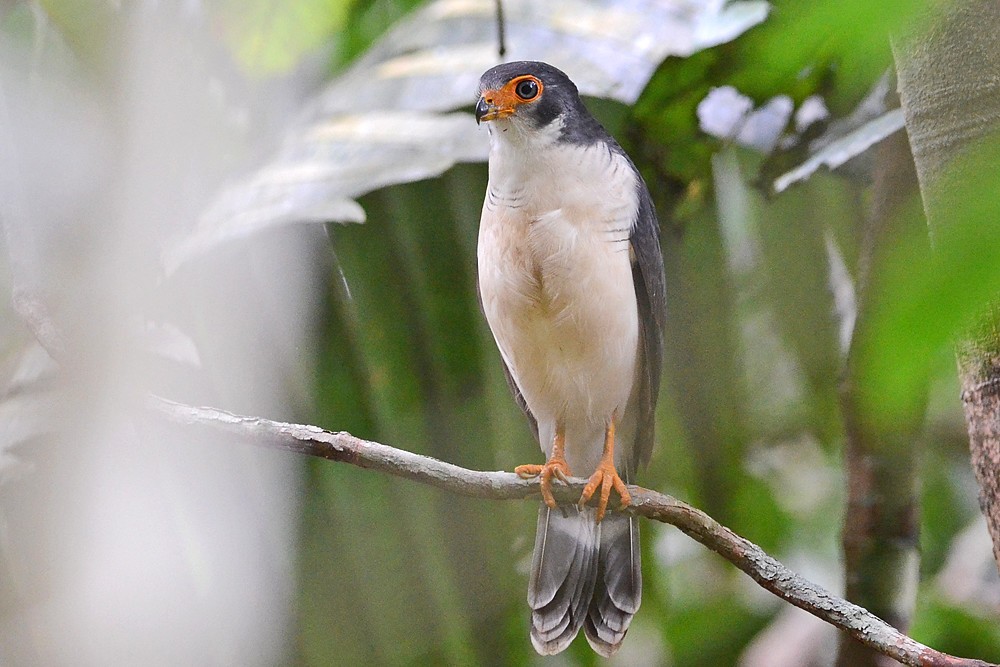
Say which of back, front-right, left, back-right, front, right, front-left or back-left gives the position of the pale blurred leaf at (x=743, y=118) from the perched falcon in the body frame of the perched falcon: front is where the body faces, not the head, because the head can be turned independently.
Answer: back

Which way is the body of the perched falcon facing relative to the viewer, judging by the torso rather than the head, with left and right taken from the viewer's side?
facing the viewer and to the left of the viewer

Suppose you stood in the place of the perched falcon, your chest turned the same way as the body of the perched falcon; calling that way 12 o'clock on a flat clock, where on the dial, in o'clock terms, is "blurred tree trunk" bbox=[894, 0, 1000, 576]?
The blurred tree trunk is roughly at 9 o'clock from the perched falcon.

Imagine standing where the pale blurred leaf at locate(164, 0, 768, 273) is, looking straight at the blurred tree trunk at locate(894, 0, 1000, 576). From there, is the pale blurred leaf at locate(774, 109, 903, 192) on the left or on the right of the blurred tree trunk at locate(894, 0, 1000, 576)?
left

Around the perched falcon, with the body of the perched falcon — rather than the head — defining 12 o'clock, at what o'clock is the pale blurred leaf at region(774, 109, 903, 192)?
The pale blurred leaf is roughly at 7 o'clock from the perched falcon.
